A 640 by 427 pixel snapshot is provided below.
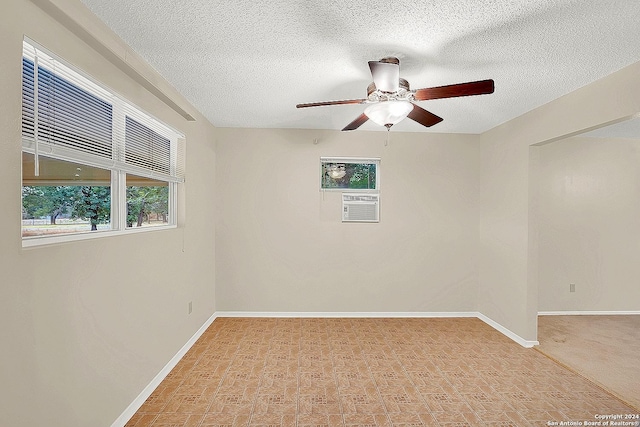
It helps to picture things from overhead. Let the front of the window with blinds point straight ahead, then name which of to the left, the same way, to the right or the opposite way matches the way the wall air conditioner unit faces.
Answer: to the right

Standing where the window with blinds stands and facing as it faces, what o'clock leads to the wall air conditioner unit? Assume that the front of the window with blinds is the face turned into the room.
The wall air conditioner unit is roughly at 10 o'clock from the window with blinds.

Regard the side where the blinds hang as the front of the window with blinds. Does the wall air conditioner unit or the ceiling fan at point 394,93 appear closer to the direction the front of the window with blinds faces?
the ceiling fan

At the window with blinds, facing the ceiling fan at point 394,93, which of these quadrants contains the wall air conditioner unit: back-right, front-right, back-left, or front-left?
front-left

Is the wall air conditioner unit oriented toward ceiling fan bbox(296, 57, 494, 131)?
yes

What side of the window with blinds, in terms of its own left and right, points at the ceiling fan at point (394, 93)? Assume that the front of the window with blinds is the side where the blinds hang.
front

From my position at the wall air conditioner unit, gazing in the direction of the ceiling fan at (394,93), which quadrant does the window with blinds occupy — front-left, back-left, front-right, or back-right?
front-right

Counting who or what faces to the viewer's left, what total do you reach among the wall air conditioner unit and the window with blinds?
0

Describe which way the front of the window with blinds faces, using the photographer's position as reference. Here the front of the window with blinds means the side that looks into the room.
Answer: facing the viewer and to the right of the viewer

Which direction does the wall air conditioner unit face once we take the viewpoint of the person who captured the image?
facing the viewer

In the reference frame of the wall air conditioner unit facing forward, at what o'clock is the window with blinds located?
The window with blinds is roughly at 1 o'clock from the wall air conditioner unit.
